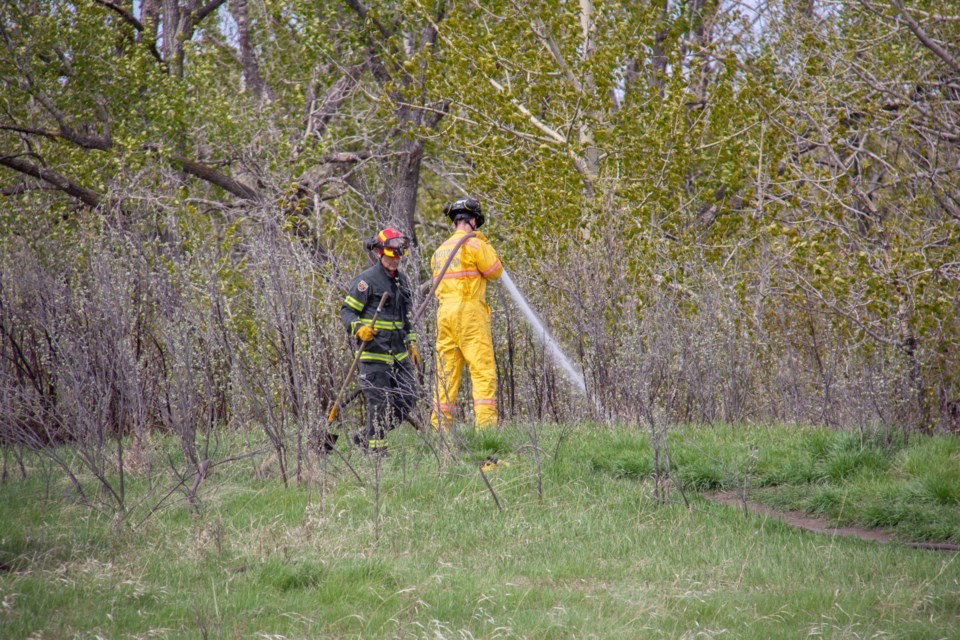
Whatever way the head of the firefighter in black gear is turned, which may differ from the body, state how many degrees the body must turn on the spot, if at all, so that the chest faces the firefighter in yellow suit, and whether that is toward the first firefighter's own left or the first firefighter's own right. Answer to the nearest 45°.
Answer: approximately 45° to the first firefighter's own left

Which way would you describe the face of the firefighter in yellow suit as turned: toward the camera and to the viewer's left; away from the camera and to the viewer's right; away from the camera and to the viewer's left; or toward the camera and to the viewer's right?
away from the camera and to the viewer's right

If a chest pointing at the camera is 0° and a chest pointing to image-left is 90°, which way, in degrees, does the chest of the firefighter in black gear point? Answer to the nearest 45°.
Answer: approximately 315°

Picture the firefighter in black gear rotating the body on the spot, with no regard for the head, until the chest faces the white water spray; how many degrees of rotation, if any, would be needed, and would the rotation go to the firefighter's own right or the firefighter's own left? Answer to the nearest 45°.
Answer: approximately 90° to the firefighter's own left

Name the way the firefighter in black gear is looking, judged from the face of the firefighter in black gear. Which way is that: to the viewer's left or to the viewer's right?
to the viewer's right
